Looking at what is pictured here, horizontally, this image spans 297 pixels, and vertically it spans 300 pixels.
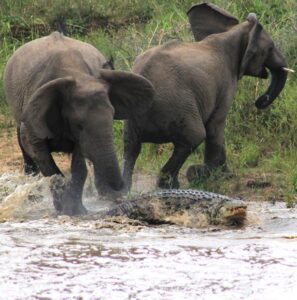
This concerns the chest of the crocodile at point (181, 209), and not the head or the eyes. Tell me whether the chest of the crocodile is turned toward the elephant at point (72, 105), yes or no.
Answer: no

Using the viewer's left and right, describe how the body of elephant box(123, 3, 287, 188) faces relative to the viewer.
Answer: facing away from the viewer and to the right of the viewer

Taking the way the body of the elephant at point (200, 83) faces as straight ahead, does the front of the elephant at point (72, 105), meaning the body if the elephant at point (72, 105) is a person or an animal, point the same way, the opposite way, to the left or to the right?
to the right

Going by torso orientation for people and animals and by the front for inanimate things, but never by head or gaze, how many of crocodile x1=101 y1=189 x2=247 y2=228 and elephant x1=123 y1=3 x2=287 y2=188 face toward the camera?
0

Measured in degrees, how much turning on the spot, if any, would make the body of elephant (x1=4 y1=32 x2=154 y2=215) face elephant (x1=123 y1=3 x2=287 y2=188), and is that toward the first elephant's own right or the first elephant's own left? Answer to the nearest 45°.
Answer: approximately 90° to the first elephant's own left

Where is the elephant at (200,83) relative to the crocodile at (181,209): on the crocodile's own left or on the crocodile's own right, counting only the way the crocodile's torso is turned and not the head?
on the crocodile's own left

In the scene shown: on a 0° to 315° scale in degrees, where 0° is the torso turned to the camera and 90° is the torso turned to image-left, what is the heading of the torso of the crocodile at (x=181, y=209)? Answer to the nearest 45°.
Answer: approximately 270°

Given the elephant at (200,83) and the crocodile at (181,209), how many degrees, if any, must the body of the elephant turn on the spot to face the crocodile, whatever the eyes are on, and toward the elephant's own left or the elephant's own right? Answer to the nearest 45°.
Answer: approximately 135° to the elephant's own right

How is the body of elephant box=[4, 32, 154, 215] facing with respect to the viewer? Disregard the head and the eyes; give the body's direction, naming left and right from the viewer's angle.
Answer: facing the viewer and to the right of the viewer

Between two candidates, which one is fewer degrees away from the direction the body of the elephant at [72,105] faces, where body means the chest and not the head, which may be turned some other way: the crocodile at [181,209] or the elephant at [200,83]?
the crocodile

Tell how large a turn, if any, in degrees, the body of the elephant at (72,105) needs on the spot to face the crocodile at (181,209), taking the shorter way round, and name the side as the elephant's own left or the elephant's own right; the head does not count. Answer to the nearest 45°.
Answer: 0° — it already faces it

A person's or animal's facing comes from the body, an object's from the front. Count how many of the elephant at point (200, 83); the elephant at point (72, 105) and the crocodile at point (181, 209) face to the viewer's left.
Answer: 0
